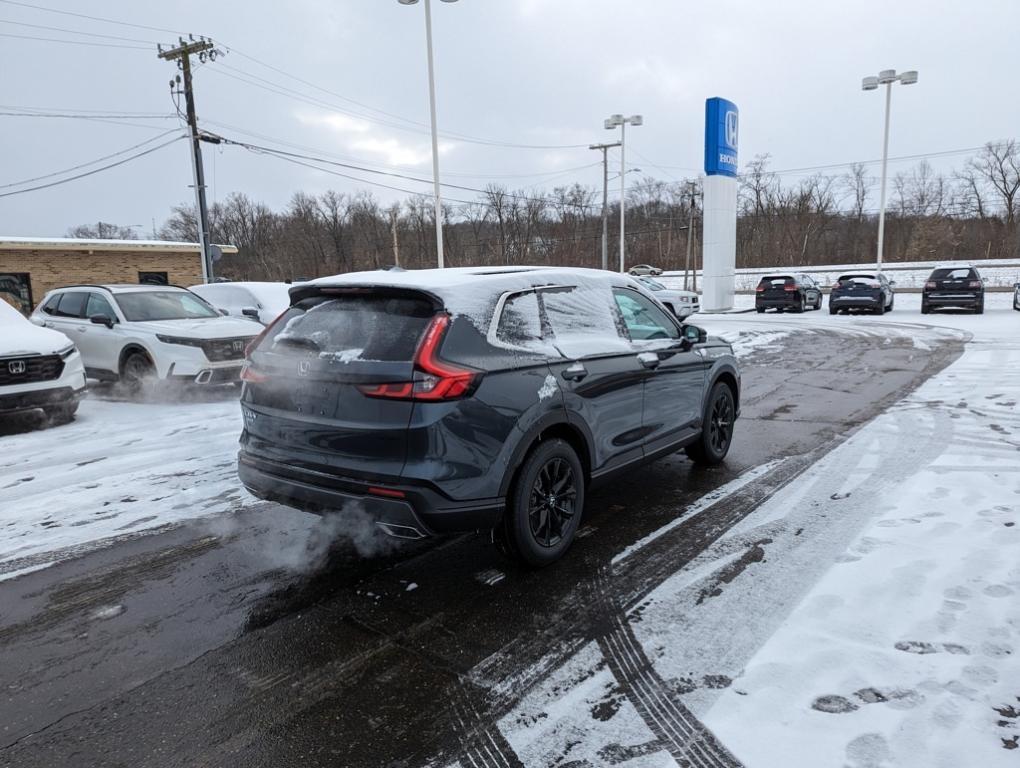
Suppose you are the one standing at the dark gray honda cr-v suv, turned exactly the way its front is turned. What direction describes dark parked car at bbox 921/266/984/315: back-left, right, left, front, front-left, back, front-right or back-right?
front

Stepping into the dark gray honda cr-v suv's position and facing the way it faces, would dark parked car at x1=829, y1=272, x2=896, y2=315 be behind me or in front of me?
in front

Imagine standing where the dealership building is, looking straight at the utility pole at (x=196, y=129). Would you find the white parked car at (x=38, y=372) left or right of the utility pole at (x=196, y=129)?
right

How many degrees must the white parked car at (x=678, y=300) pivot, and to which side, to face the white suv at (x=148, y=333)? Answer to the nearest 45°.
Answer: approximately 90° to its right

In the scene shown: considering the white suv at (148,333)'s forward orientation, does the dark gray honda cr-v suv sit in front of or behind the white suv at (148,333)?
in front

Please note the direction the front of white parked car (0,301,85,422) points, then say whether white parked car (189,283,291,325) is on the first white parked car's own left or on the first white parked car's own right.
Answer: on the first white parked car's own left

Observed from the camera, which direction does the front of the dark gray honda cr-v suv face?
facing away from the viewer and to the right of the viewer

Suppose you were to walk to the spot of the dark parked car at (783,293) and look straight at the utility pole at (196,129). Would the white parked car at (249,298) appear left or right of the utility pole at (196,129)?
left

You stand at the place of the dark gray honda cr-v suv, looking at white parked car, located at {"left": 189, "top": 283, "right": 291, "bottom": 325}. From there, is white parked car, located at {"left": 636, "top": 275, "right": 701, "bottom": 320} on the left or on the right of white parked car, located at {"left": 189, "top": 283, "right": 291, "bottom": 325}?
right

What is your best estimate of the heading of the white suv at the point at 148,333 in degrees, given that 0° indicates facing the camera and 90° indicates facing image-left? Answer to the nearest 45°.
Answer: approximately 315°

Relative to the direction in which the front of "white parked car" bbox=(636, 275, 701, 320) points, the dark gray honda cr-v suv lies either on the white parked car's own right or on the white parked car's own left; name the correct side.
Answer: on the white parked car's own right

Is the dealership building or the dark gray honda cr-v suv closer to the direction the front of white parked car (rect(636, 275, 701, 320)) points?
the dark gray honda cr-v suv

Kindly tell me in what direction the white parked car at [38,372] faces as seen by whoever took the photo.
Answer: facing the viewer and to the right of the viewer
